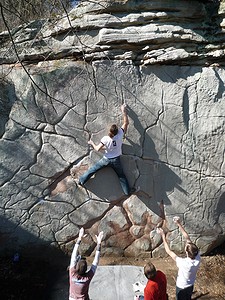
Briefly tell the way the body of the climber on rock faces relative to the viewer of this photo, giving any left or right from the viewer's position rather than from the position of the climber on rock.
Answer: facing away from the viewer
